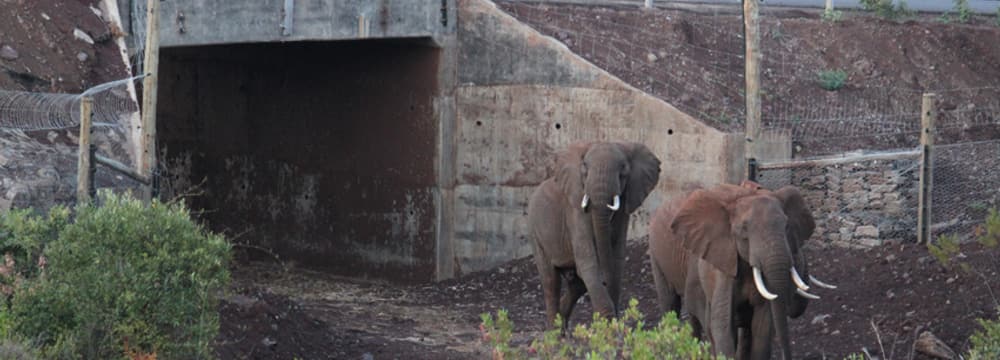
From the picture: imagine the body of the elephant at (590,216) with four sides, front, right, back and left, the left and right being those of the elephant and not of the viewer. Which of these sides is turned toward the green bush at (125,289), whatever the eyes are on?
right

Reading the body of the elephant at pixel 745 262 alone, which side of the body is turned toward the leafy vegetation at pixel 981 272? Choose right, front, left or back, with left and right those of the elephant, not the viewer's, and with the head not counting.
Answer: left

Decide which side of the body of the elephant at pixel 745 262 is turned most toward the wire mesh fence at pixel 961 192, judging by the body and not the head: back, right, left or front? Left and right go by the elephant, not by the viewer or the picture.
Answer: left

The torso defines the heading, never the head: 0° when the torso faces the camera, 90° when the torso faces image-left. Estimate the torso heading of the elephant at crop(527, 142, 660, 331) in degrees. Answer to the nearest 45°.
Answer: approximately 315°

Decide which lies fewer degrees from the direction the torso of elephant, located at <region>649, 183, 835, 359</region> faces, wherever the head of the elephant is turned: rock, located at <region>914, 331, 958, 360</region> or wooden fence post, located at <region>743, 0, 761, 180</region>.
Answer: the rock

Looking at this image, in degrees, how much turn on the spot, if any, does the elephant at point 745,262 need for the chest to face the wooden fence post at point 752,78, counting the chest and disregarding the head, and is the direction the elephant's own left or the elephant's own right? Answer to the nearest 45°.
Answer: approximately 135° to the elephant's own left

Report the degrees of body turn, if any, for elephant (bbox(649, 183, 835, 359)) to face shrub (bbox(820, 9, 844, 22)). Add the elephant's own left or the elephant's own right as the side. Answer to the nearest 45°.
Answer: approximately 135° to the elephant's own left
